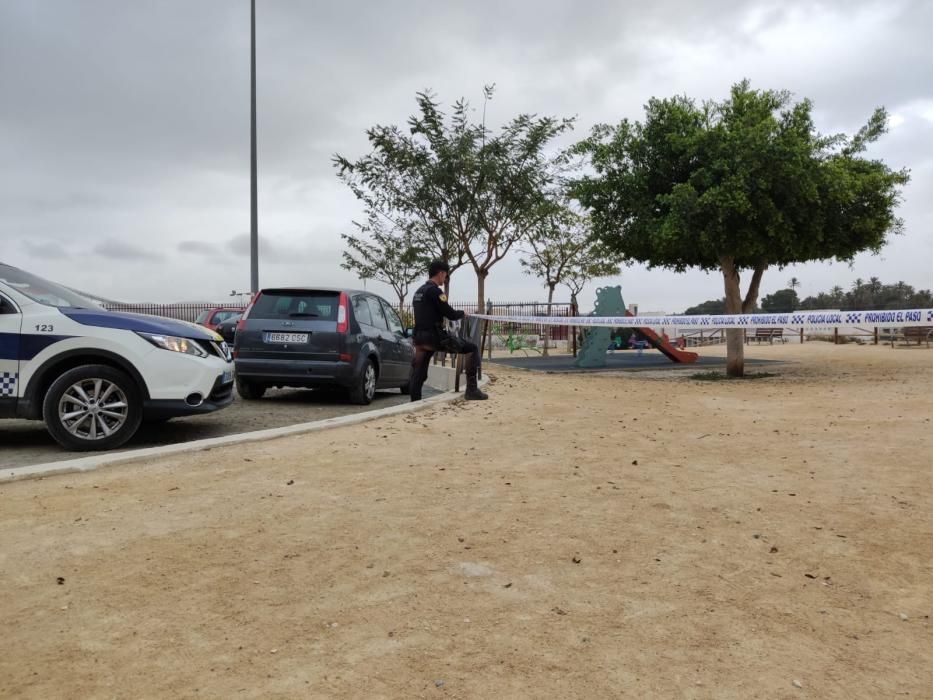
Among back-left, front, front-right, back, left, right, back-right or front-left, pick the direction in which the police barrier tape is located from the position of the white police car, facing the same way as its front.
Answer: front

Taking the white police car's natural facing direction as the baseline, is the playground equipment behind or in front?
in front

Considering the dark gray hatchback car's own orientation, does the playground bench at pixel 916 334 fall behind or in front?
in front

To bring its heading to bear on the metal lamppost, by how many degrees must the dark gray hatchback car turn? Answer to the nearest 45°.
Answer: approximately 45° to its left

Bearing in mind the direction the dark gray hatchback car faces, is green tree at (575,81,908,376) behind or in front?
in front

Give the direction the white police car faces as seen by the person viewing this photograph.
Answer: facing to the right of the viewer

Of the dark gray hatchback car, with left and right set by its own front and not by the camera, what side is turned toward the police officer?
right

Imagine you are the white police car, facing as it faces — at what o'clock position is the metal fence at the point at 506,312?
The metal fence is roughly at 10 o'clock from the white police car.

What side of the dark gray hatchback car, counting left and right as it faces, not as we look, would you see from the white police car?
back

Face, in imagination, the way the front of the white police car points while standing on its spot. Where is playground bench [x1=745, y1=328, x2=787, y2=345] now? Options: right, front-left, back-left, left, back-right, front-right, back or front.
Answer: front-left

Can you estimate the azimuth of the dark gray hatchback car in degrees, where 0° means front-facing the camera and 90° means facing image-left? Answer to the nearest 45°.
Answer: approximately 225°

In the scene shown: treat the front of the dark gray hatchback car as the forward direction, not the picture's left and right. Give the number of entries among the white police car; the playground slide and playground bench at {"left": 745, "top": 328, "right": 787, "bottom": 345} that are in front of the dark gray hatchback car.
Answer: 2

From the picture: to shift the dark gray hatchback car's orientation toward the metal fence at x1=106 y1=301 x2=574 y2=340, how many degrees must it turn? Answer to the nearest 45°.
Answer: approximately 45° to its left

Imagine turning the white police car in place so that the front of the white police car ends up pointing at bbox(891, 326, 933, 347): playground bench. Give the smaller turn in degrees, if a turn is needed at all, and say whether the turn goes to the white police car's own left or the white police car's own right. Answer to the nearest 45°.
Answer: approximately 45° to the white police car's own left
